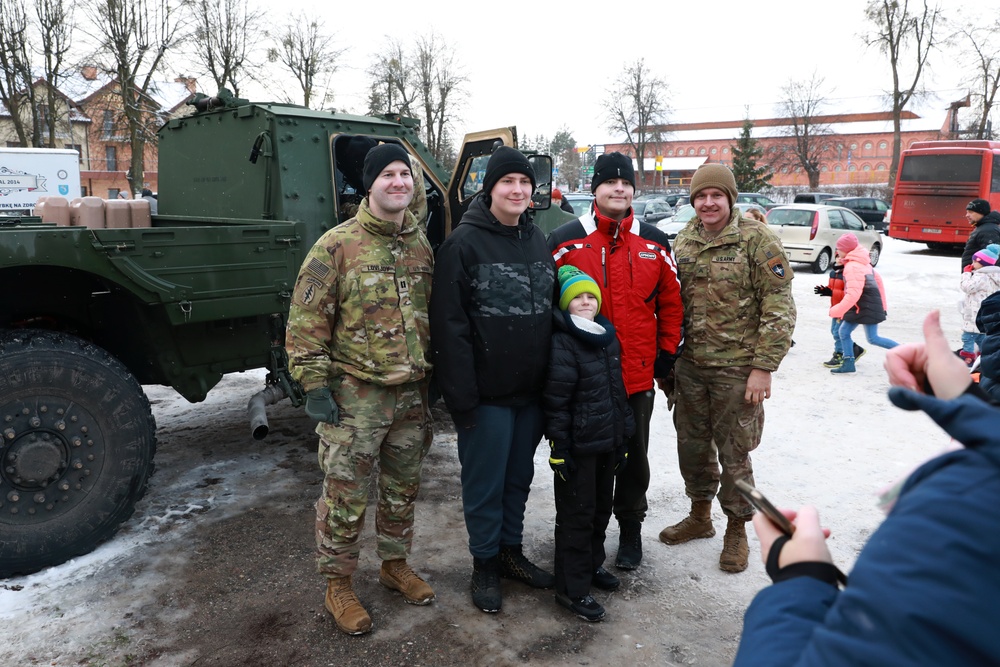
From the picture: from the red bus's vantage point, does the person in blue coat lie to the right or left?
on its right

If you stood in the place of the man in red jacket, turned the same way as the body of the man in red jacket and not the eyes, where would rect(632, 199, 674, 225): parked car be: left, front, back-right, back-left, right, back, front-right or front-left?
back

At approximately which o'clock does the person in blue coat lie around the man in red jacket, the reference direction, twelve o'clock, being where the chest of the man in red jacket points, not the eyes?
The person in blue coat is roughly at 12 o'clock from the man in red jacket.

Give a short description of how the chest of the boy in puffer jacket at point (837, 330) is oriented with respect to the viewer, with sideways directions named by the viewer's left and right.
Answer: facing to the left of the viewer

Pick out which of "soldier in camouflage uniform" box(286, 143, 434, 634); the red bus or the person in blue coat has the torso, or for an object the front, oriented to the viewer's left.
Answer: the person in blue coat
